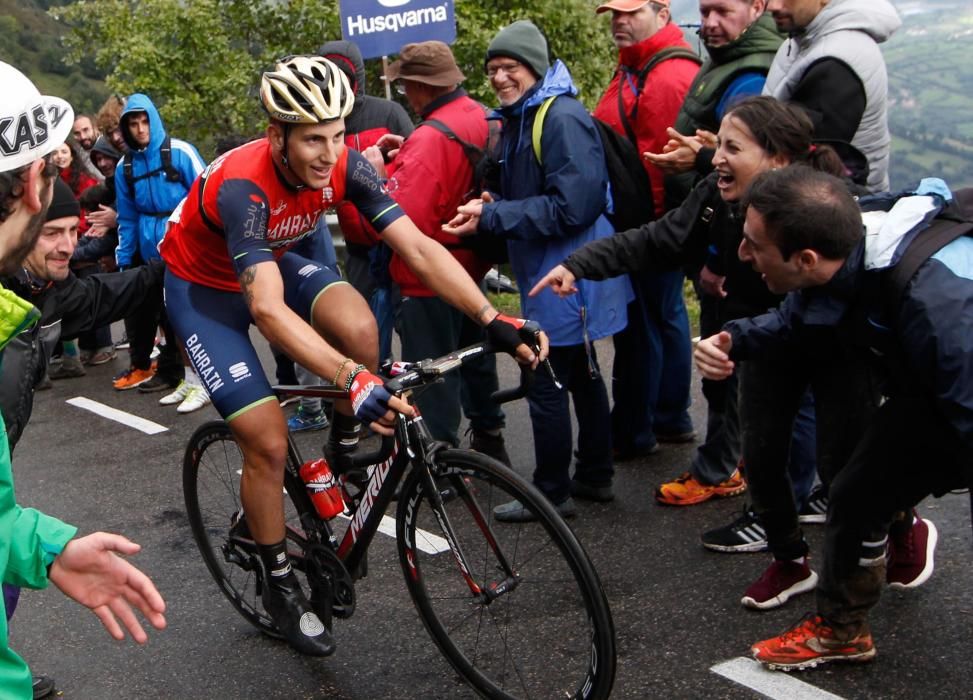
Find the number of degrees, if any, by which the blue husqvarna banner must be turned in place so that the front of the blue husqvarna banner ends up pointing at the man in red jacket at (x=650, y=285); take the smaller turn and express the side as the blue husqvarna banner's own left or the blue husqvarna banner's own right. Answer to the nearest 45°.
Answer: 0° — it already faces them

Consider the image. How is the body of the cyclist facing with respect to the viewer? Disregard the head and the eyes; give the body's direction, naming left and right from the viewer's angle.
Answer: facing the viewer and to the right of the viewer

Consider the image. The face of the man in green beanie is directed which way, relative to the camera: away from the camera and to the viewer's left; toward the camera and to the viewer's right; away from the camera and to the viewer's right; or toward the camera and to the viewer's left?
toward the camera and to the viewer's left

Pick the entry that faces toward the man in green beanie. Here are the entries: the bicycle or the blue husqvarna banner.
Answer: the blue husqvarna banner

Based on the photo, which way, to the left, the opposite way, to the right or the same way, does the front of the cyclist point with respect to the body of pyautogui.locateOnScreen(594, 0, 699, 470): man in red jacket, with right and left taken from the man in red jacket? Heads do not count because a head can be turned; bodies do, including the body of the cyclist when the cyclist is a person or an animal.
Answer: to the left

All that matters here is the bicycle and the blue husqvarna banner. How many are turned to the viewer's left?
0

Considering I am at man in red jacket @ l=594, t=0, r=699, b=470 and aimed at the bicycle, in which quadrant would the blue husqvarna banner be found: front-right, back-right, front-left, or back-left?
back-right

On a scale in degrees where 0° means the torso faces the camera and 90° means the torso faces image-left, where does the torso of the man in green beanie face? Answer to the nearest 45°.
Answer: approximately 45°

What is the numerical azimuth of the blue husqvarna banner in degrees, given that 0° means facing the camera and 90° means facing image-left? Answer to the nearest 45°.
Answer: approximately 0°

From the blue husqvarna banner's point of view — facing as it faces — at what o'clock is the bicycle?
The bicycle is roughly at 12 o'clock from the blue husqvarna banner.

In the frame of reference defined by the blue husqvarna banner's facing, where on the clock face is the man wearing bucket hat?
The man wearing bucket hat is roughly at 12 o'clock from the blue husqvarna banner.

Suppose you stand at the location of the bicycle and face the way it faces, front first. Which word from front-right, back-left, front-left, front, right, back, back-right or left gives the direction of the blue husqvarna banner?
back-left

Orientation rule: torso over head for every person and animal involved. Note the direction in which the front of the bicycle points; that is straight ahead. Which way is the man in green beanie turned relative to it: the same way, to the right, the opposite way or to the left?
to the right

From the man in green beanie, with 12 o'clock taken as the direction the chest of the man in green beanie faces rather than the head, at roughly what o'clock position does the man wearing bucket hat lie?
The man wearing bucket hat is roughly at 3 o'clock from the man in green beanie.

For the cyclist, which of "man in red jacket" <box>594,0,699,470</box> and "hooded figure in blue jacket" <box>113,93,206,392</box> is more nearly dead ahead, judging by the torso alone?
the man in red jacket
